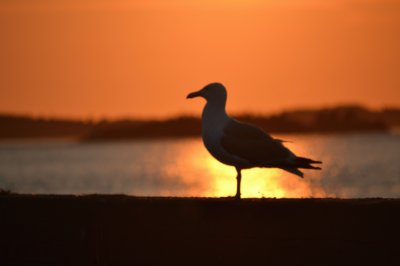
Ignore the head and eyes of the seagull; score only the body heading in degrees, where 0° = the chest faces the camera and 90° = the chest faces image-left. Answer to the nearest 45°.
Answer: approximately 90°
